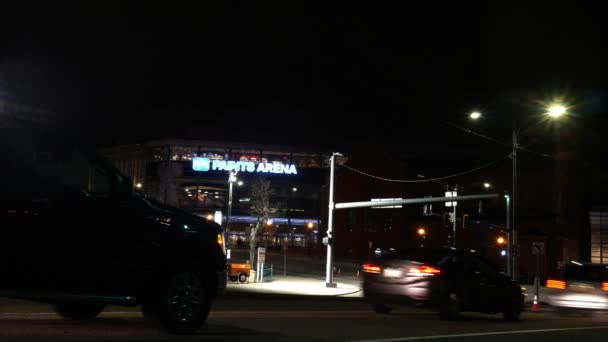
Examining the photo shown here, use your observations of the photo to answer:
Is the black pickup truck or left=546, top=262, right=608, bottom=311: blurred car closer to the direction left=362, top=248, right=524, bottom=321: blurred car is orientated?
the blurred car

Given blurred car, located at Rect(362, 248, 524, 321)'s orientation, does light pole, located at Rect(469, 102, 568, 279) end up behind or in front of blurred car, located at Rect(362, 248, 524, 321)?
in front

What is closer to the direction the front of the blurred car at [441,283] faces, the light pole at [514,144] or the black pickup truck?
the light pole

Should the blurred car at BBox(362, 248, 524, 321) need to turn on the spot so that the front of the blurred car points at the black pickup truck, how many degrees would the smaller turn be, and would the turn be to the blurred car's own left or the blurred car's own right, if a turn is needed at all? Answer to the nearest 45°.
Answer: approximately 180°

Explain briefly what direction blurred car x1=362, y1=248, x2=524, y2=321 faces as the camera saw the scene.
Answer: facing away from the viewer and to the right of the viewer

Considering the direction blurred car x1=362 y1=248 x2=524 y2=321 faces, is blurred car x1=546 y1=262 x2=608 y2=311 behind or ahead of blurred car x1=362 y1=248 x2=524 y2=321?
ahead
